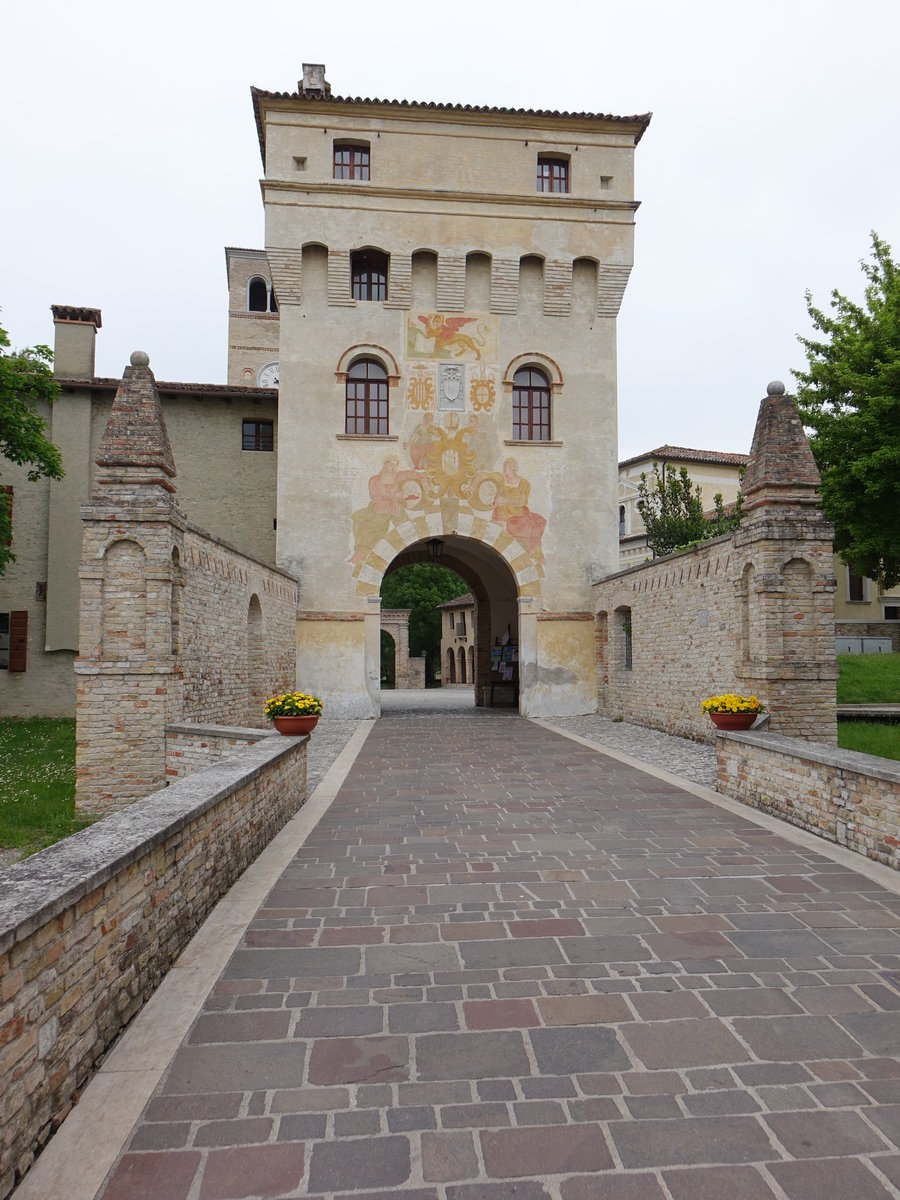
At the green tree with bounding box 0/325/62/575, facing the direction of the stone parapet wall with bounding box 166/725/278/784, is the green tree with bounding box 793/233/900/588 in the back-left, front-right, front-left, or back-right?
front-left

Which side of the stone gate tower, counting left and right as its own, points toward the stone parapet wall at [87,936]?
front

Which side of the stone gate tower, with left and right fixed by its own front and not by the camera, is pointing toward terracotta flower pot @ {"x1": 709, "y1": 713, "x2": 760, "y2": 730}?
front

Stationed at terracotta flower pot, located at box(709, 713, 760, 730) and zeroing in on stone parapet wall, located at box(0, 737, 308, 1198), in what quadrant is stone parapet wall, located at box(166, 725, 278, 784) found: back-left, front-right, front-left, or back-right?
front-right

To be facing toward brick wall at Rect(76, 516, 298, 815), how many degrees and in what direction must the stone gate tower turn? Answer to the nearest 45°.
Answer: approximately 45° to its right

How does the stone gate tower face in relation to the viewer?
toward the camera

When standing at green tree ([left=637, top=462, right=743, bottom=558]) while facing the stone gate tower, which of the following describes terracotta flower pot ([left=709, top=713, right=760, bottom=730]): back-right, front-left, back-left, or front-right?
front-left

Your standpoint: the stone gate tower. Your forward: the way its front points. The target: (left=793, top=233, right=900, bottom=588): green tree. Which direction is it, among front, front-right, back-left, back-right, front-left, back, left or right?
left

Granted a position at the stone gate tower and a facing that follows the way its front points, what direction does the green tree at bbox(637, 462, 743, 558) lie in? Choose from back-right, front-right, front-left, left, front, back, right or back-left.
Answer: back-left

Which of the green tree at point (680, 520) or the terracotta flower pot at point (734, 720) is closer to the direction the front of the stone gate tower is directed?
the terracotta flower pot

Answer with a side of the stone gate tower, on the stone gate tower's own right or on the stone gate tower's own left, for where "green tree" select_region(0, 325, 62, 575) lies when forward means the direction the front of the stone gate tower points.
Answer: on the stone gate tower's own right

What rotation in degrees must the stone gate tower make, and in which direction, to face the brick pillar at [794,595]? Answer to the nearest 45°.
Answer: approximately 45° to its left
